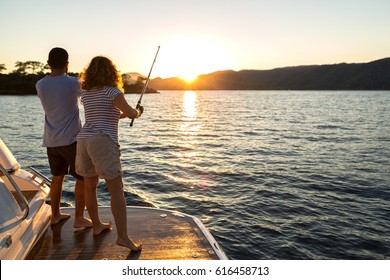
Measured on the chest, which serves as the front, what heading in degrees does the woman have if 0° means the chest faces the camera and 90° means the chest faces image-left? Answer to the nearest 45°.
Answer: approximately 225°

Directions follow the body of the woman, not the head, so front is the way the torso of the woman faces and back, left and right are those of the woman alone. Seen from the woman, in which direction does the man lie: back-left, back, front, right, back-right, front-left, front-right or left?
left
